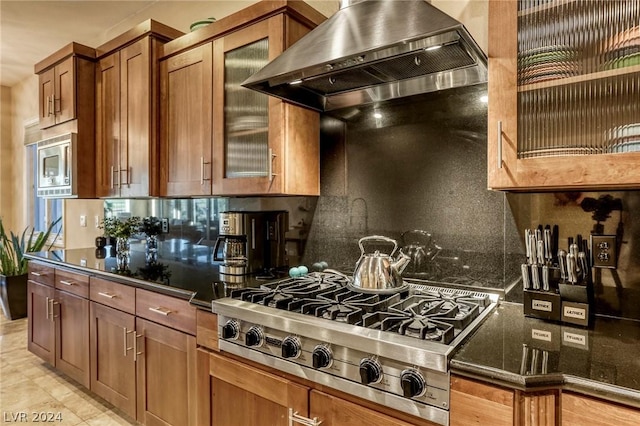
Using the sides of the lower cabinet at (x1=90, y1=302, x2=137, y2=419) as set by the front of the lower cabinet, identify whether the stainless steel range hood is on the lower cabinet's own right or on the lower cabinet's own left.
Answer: on the lower cabinet's own left

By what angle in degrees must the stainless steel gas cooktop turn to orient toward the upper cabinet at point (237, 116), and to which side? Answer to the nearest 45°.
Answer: approximately 90° to its right

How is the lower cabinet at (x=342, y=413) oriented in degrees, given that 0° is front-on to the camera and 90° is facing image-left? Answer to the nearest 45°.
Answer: approximately 45°

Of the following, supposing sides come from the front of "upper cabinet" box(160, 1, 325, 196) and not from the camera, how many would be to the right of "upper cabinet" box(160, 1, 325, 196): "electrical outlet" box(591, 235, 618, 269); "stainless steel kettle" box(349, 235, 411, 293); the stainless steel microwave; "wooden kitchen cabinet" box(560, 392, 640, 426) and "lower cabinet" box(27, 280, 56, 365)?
2

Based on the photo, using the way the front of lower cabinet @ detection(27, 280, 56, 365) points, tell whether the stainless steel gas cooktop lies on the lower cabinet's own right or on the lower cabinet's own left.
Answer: on the lower cabinet's own left

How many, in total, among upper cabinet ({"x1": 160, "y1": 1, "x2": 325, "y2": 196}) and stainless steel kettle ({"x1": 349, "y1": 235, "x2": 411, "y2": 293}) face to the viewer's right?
1

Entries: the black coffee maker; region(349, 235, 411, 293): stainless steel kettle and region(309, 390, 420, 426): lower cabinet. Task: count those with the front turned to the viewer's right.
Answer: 1

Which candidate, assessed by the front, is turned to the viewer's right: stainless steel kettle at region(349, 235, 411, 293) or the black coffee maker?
the stainless steel kettle

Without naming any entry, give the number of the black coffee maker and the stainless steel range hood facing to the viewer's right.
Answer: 0

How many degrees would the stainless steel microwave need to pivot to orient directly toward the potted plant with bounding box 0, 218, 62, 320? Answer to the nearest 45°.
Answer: approximately 135° to its right

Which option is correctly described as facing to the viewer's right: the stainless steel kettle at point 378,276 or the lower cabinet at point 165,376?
the stainless steel kettle
